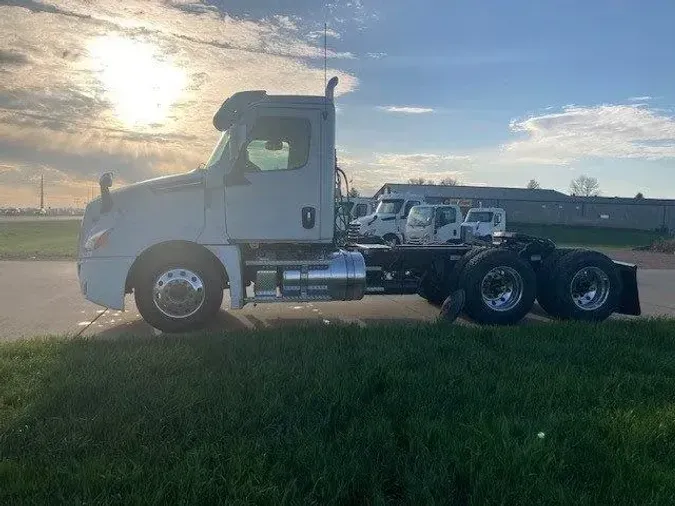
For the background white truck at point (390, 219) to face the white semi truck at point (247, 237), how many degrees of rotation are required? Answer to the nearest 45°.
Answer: approximately 45° to its left

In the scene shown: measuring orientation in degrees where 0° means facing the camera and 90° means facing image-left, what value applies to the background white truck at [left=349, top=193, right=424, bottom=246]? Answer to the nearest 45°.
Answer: approximately 45°

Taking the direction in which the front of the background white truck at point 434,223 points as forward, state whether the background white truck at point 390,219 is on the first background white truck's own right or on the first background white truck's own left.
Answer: on the first background white truck's own right

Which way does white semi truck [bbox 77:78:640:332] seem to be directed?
to the viewer's left

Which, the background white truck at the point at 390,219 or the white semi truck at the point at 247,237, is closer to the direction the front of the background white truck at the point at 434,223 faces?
the white semi truck

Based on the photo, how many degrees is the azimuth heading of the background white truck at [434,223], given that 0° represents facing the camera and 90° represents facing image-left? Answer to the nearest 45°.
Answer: approximately 45°

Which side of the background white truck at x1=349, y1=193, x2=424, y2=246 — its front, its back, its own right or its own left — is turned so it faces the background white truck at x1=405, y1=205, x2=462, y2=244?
left

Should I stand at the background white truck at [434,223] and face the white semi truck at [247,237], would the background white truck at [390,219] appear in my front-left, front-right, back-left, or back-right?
back-right
